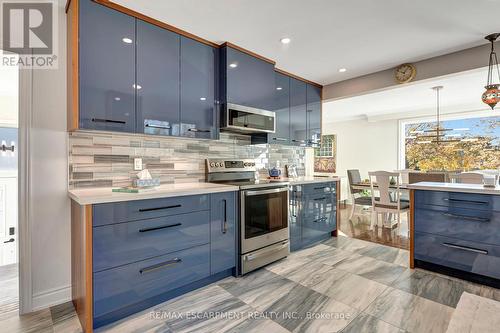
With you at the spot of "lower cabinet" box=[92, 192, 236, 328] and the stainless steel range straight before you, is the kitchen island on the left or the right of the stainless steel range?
right

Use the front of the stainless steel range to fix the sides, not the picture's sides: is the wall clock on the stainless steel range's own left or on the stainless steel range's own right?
on the stainless steel range's own left

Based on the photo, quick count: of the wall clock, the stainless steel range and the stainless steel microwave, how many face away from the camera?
0

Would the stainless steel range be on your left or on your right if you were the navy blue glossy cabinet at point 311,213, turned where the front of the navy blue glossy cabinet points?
on your right

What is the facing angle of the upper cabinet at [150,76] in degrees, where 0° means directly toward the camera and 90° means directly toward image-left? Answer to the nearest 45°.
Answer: approximately 315°

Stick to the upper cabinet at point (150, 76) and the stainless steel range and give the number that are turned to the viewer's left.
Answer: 0

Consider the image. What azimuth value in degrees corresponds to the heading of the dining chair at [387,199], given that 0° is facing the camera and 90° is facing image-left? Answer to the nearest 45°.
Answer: approximately 225°

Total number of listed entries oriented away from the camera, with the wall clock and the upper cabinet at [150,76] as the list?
0

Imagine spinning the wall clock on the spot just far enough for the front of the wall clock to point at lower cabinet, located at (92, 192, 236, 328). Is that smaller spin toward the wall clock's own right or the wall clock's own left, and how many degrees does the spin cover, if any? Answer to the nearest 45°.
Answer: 0° — it already faces it

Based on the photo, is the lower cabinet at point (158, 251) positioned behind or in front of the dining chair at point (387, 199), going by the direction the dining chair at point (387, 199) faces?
behind

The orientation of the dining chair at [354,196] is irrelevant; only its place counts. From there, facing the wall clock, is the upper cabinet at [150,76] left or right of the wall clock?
right

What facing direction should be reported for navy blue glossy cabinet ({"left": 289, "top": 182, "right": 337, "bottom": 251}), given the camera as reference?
facing the viewer and to the right of the viewer
